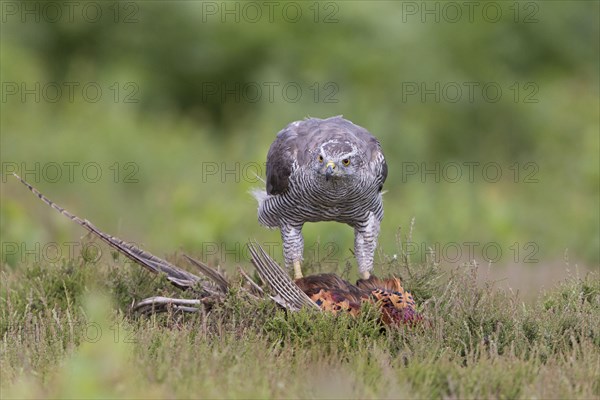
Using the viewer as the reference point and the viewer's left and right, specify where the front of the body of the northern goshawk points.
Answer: facing the viewer
